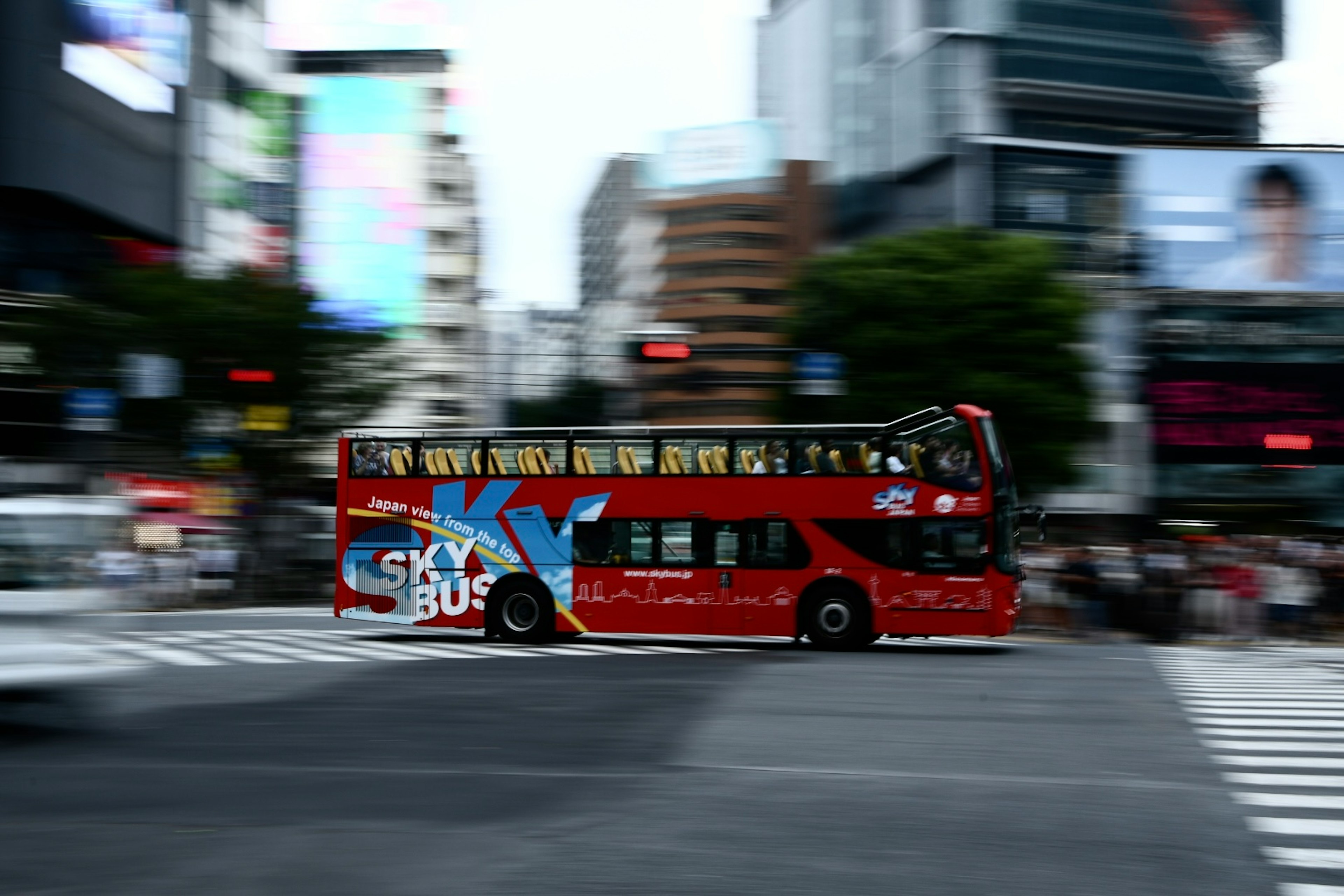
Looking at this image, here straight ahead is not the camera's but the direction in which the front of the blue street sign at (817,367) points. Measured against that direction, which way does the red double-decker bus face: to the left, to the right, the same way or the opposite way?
to the left

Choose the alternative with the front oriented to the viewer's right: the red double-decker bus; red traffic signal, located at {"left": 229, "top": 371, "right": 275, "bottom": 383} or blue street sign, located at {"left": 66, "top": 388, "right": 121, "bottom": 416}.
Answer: the red double-decker bus

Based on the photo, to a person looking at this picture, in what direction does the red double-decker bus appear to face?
facing to the right of the viewer

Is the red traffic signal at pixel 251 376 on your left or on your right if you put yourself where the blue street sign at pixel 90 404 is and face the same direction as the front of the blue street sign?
on your left

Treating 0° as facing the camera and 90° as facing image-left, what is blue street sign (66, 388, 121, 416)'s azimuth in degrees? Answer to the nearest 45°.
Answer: approximately 0°

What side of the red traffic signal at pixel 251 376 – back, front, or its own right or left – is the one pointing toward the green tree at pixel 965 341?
left
